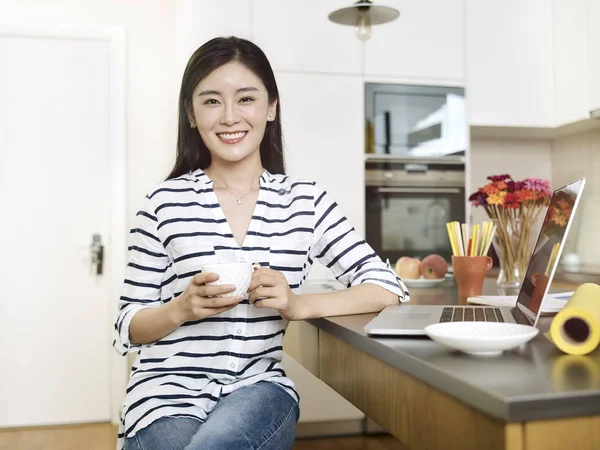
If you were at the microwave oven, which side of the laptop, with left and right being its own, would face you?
right

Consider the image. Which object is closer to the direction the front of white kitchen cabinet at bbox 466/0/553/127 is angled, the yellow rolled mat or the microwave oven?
the yellow rolled mat

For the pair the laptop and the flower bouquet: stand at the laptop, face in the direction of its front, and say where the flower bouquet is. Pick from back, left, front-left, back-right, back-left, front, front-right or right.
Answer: right

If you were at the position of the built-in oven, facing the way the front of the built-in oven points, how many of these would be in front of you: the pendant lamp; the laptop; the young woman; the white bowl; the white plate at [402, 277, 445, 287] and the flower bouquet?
6

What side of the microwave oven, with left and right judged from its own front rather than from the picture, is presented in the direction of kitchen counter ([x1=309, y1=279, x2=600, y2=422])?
front

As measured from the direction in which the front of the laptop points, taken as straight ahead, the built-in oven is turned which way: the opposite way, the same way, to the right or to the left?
to the left

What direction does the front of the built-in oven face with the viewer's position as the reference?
facing the viewer

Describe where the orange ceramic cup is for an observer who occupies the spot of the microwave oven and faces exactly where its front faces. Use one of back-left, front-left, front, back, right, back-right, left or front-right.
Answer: front

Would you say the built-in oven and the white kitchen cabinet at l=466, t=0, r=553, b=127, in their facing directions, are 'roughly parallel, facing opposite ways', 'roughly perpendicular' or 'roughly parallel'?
roughly parallel

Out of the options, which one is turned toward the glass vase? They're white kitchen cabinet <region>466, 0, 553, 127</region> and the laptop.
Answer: the white kitchen cabinet

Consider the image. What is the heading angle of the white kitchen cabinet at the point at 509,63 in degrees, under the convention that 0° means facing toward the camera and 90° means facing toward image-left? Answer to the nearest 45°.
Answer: approximately 0°

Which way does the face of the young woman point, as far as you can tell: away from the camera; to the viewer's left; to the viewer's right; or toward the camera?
toward the camera

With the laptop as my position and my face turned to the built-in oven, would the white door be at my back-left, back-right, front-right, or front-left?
front-left

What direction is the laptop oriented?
to the viewer's left

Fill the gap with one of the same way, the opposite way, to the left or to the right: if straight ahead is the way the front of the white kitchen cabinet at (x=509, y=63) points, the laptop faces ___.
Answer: to the right
